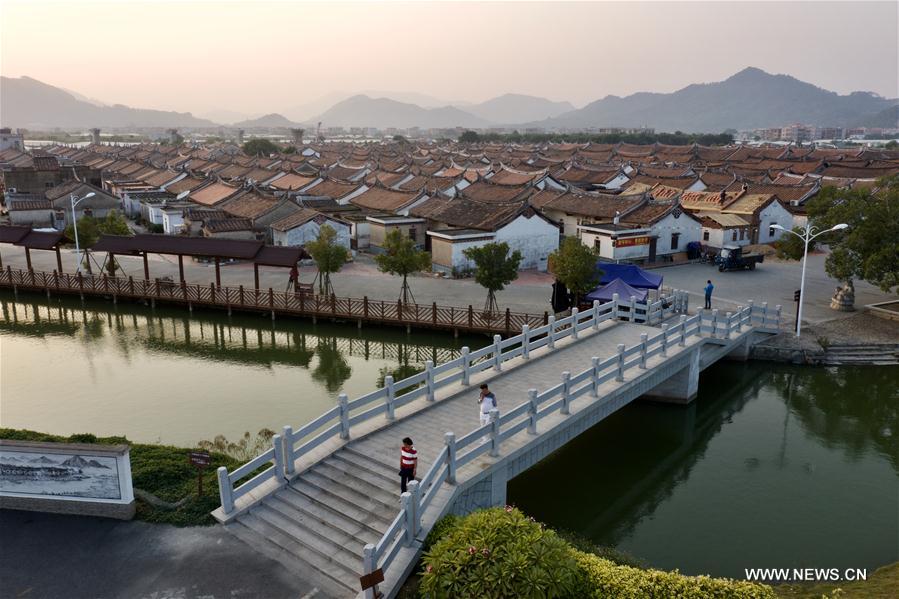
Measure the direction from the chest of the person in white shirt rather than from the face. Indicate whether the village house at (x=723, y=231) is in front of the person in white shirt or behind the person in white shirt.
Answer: behind

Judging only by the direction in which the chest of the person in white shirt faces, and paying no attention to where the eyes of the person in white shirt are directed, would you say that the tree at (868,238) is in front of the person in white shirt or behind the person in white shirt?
behind

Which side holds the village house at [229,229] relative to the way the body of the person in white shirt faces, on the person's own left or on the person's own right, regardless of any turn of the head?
on the person's own right

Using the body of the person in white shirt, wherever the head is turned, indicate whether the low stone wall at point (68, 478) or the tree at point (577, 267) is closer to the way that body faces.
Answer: the low stone wall

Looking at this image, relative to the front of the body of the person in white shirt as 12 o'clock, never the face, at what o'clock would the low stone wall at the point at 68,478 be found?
The low stone wall is roughly at 1 o'clock from the person in white shirt.

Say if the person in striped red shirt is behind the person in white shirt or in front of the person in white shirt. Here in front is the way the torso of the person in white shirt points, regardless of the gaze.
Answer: in front

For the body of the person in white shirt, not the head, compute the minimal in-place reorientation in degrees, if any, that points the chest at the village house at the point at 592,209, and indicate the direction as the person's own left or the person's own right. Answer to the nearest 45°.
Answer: approximately 135° to the person's own right

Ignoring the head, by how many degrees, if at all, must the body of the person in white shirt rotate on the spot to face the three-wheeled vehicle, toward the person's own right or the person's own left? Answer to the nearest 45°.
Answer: approximately 180°

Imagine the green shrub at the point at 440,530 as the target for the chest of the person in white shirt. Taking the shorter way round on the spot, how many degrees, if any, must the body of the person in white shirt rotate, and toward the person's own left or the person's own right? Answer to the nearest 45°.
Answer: approximately 45° to the person's own left

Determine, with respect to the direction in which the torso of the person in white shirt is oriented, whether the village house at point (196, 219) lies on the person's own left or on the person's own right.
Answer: on the person's own right

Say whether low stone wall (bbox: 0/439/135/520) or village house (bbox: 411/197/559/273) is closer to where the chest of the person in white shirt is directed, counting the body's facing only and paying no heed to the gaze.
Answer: the low stone wall

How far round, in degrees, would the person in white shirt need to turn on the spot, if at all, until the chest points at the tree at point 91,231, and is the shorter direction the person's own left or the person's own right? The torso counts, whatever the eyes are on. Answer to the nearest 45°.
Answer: approximately 90° to the person's own right

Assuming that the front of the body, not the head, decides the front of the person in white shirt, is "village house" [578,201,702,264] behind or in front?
behind

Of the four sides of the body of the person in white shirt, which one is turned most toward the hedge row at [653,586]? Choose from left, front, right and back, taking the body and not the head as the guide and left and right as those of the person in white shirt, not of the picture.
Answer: left
